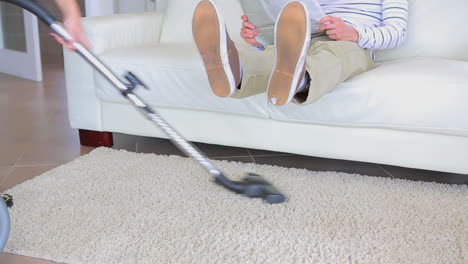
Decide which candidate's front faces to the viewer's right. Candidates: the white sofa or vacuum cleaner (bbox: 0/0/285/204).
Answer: the vacuum cleaner

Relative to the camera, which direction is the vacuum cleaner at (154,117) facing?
to the viewer's right

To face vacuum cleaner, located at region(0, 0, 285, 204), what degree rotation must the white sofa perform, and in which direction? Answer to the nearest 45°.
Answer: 0° — it already faces it

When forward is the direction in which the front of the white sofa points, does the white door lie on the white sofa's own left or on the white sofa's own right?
on the white sofa's own right

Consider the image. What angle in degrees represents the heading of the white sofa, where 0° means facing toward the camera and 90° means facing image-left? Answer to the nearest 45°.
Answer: approximately 45°
